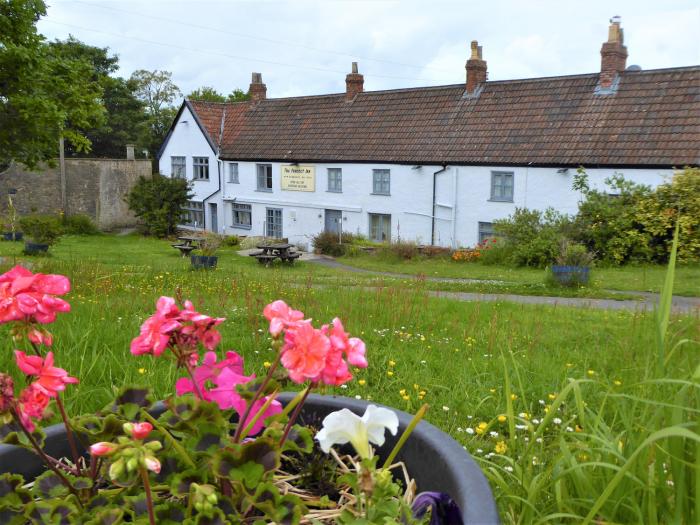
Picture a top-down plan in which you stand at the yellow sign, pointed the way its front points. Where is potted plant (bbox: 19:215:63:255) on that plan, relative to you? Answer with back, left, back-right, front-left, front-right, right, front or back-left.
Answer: front-right

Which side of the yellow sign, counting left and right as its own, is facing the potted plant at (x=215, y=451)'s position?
front

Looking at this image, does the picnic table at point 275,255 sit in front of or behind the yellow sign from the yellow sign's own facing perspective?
in front

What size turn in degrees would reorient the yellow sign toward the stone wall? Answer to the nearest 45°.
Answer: approximately 135° to its right

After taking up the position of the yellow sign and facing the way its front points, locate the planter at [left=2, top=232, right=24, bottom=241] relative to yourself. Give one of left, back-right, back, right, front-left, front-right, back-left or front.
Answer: right

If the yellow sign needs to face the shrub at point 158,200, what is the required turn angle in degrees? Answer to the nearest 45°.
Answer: approximately 135° to its right

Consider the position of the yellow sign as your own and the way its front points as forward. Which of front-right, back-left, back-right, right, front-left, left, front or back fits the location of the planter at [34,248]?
front-right

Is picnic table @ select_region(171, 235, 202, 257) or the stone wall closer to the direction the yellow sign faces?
the picnic table

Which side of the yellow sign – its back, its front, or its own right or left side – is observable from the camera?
front

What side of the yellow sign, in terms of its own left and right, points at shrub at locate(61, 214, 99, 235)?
right
